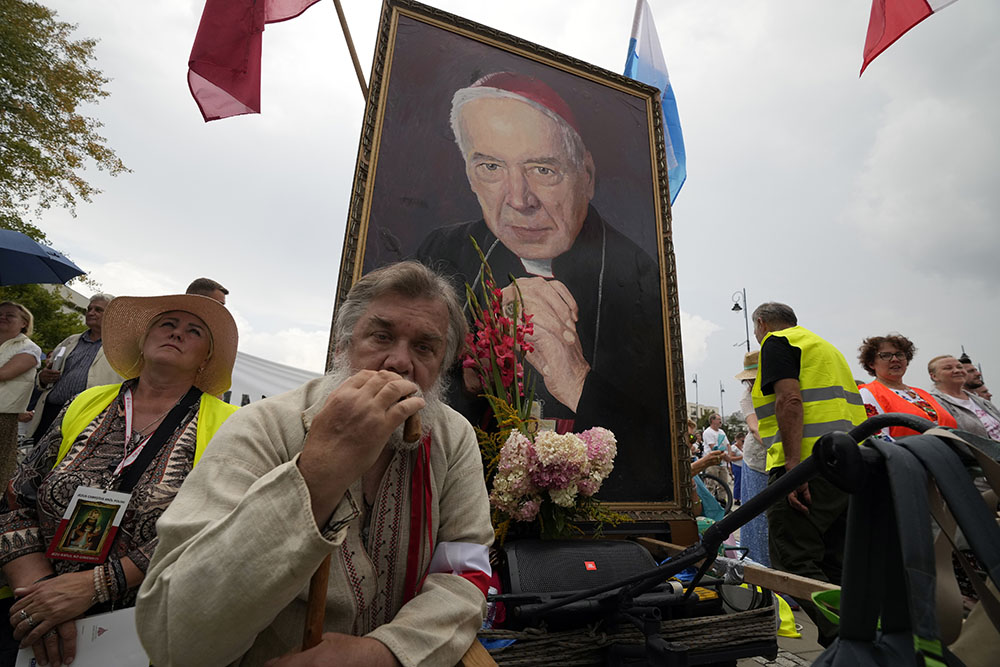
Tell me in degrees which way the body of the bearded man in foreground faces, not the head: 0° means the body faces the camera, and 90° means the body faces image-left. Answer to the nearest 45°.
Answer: approximately 315°

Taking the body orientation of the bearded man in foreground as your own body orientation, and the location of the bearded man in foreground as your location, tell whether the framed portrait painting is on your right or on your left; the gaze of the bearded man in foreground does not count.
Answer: on your left

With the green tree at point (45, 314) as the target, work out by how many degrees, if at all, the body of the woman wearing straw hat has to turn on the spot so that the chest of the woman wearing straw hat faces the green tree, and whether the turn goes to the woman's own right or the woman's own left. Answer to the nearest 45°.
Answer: approximately 180°

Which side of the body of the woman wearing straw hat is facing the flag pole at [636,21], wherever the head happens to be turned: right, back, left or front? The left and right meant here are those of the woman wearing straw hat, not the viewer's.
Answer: left

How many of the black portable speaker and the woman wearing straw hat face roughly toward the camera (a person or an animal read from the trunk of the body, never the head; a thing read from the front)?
2

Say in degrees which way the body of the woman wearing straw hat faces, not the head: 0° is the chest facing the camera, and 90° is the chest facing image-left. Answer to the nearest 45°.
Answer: approximately 0°

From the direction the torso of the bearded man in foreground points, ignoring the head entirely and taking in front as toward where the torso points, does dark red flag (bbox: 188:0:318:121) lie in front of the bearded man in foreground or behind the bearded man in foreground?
behind

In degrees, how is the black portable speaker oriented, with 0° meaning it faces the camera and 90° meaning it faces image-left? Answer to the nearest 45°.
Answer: approximately 0°
